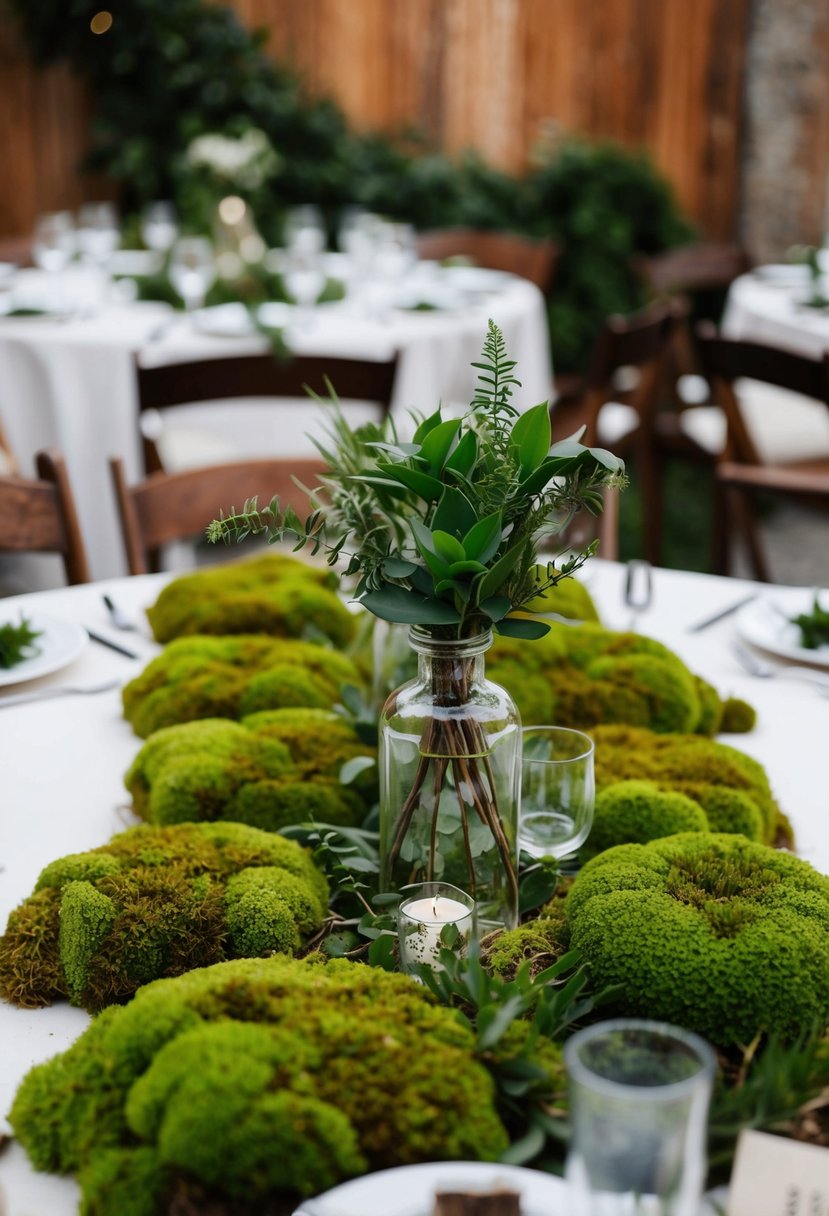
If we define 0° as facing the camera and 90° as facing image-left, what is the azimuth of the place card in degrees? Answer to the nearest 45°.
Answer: approximately 0°

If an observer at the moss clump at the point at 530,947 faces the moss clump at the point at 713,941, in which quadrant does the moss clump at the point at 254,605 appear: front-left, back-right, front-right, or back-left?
back-left

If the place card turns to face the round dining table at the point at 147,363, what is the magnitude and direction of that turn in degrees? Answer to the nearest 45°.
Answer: approximately 135° to its right

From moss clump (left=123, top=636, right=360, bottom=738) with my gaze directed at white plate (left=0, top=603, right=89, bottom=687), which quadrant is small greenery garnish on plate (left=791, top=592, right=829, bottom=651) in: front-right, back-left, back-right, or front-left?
back-right
